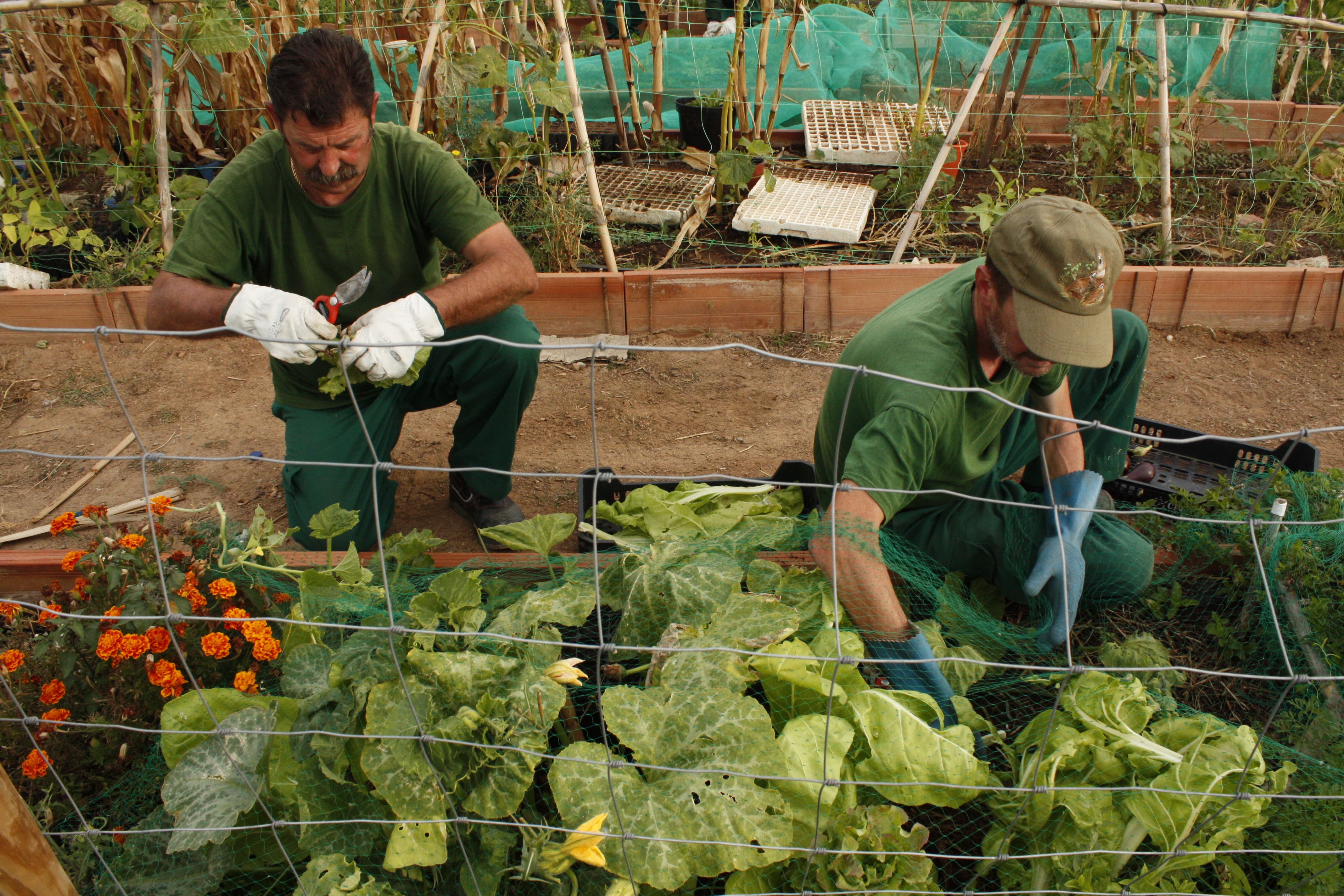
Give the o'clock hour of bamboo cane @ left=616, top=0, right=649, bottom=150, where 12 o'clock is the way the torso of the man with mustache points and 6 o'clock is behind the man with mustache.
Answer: The bamboo cane is roughly at 7 o'clock from the man with mustache.

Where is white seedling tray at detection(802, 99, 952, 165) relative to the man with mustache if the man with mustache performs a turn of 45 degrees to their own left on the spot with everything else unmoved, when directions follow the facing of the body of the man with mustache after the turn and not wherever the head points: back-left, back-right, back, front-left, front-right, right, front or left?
left

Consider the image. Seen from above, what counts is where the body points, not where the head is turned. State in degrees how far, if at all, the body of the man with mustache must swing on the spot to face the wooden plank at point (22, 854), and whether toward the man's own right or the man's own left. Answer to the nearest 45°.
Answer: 0° — they already face it

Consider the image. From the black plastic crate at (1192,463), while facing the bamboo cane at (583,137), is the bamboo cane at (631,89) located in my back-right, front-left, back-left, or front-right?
front-right

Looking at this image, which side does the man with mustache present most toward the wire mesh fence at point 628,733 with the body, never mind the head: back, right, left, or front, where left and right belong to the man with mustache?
front

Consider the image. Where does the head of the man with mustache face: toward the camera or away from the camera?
toward the camera

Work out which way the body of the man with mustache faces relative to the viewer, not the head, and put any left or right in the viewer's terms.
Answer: facing the viewer

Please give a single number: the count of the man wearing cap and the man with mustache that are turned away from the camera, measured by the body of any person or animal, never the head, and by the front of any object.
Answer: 0

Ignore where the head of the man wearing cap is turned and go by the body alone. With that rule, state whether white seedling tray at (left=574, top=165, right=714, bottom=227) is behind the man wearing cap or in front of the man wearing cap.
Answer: behind

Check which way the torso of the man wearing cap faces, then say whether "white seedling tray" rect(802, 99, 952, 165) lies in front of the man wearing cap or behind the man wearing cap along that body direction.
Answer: behind

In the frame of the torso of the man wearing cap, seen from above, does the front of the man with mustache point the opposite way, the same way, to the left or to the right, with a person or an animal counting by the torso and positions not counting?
the same way

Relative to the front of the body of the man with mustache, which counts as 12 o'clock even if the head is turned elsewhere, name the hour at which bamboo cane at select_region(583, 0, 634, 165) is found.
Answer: The bamboo cane is roughly at 7 o'clock from the man with mustache.

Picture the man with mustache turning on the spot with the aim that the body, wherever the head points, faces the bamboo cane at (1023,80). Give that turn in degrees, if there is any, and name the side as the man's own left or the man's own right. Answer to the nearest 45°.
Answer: approximately 135° to the man's own left

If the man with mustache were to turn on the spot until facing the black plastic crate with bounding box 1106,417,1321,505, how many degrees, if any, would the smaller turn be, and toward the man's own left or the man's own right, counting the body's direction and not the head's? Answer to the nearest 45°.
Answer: approximately 90° to the man's own left
